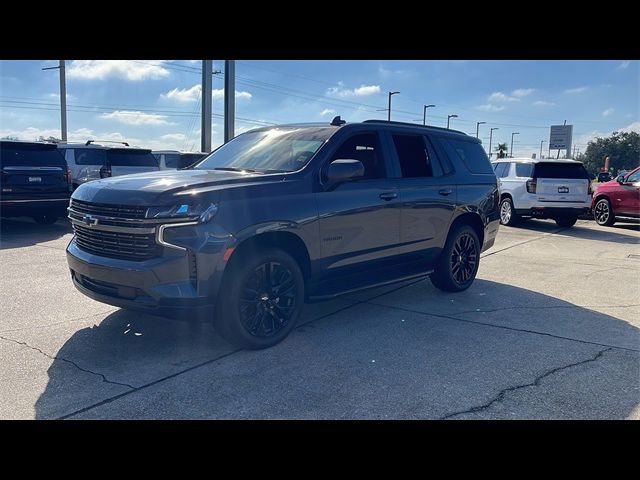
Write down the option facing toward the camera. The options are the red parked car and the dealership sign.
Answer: the dealership sign

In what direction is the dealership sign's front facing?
toward the camera

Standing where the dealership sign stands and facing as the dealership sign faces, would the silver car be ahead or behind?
ahead

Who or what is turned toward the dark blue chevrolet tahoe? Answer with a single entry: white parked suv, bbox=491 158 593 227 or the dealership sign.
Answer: the dealership sign

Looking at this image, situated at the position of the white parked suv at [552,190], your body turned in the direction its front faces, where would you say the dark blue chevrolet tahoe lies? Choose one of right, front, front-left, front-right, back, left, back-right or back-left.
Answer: back-left

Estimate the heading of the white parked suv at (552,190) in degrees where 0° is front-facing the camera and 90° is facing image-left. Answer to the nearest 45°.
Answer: approximately 135°

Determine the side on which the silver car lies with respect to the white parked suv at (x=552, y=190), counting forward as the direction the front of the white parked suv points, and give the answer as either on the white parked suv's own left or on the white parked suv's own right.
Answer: on the white parked suv's own left

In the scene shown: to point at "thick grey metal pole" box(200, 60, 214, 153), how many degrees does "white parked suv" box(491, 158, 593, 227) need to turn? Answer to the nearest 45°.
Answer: approximately 45° to its left

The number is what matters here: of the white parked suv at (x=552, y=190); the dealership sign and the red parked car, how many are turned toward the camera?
1

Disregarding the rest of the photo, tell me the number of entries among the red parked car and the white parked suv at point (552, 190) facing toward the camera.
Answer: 0

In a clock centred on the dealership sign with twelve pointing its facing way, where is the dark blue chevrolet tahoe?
The dark blue chevrolet tahoe is roughly at 12 o'clock from the dealership sign.

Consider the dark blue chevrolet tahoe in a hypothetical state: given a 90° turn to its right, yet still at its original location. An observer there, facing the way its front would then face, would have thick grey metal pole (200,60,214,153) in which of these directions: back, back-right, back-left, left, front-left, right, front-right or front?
front-right

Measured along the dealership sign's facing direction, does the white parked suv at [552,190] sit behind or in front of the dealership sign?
in front

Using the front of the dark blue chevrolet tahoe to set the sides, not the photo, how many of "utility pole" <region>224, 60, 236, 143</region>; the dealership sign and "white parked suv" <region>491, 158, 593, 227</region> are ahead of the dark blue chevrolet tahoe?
0

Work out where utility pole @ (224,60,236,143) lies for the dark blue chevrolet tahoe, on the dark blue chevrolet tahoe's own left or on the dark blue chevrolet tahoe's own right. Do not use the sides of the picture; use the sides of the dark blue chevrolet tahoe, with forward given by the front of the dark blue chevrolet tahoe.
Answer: on the dark blue chevrolet tahoe's own right

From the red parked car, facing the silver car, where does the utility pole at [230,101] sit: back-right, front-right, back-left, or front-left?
front-right

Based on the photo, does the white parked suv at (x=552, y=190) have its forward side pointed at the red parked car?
no
